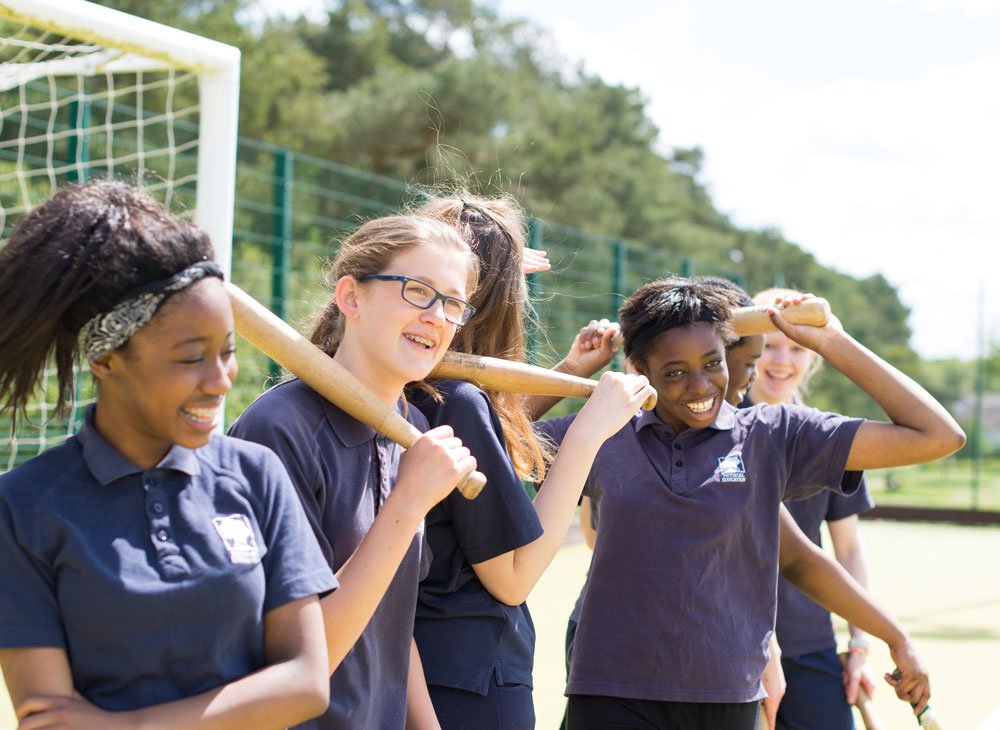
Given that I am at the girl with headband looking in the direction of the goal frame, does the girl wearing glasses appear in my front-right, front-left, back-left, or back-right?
front-right

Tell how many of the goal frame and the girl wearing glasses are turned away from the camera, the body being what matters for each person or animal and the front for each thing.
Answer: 0

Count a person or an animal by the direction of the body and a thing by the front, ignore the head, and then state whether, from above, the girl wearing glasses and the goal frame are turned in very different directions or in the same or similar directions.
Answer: same or similar directions

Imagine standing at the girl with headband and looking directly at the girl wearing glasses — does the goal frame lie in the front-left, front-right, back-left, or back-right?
front-left

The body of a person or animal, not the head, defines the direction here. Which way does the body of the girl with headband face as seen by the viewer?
toward the camera

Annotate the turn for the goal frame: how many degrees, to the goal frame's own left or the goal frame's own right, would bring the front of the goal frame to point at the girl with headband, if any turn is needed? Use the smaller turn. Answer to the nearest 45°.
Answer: approximately 45° to the goal frame's own right

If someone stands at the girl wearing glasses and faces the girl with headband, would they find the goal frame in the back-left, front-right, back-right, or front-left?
back-right

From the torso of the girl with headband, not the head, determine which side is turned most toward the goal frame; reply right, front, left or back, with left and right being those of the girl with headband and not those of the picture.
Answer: back

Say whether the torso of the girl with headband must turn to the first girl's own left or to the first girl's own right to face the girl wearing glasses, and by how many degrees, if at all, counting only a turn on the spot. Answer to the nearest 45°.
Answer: approximately 135° to the first girl's own left

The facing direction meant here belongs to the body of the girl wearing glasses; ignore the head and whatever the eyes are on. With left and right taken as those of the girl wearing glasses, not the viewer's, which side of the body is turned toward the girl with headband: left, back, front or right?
right

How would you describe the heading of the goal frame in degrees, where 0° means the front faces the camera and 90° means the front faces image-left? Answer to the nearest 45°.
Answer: approximately 315°

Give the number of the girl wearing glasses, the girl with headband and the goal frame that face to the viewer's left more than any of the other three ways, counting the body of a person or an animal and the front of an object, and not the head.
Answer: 0

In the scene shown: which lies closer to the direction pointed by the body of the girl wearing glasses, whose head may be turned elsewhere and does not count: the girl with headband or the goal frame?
the girl with headband

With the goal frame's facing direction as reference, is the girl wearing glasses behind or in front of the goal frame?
in front

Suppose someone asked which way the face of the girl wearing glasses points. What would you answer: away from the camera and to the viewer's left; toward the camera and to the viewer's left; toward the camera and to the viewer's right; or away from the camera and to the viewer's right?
toward the camera and to the viewer's right
